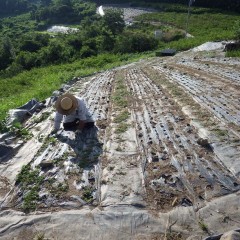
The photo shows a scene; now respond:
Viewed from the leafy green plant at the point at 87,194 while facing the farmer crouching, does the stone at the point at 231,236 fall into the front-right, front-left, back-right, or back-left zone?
back-right

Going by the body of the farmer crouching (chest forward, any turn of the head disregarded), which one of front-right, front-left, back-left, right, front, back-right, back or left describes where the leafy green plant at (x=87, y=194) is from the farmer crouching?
front-left

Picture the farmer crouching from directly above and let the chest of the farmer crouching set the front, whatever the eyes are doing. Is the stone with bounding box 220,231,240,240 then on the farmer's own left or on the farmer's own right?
on the farmer's own left

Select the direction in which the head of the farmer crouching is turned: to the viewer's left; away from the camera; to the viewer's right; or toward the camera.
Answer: toward the camera

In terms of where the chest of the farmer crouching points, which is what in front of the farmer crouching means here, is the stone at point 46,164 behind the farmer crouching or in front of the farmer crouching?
in front

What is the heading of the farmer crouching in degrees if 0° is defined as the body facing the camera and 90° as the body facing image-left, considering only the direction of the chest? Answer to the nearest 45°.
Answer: approximately 45°

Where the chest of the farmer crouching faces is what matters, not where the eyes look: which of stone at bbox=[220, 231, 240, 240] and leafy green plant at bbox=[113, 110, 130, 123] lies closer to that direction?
the stone

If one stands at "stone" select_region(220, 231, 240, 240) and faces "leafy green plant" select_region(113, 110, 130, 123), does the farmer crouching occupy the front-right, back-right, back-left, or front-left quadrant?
front-left
